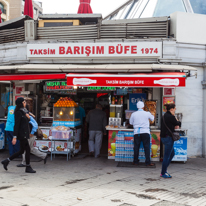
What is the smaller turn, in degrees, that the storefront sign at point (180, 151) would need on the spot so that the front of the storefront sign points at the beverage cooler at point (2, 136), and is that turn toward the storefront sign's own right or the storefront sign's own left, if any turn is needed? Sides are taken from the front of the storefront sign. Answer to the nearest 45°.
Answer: approximately 90° to the storefront sign's own right

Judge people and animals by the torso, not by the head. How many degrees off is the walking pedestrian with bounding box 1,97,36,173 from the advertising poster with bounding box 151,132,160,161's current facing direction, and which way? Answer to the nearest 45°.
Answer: approximately 45° to its right

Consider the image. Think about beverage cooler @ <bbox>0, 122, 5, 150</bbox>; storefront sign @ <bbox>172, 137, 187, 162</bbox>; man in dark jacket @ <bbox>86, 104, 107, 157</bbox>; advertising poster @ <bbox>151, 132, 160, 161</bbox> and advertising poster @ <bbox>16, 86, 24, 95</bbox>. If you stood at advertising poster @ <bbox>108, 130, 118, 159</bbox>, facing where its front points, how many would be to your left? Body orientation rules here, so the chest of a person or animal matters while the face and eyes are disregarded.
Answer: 2

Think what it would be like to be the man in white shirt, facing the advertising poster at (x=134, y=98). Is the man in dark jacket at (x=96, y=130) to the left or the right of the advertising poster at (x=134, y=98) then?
left

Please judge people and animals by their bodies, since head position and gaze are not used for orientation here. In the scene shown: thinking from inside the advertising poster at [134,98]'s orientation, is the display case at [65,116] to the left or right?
on its right

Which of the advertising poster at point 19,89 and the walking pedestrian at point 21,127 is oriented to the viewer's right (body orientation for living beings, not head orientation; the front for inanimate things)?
the walking pedestrian

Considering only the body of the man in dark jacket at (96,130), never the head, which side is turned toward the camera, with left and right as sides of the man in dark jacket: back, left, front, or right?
back

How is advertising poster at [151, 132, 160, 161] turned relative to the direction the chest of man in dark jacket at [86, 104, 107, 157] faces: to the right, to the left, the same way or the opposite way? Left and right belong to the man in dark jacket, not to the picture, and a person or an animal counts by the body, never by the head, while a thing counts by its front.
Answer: the opposite way

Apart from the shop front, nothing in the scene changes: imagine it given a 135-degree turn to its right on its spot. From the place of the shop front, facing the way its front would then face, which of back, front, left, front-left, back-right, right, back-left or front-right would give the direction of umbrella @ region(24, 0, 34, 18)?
front

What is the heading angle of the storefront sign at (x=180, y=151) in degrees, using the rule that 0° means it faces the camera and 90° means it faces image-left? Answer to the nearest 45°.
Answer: approximately 0°

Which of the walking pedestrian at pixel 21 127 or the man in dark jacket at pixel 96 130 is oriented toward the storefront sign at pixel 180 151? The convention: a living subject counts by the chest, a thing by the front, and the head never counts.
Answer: the walking pedestrian
